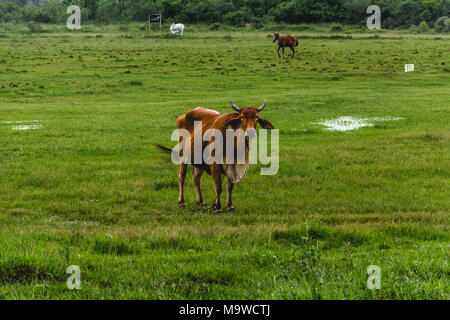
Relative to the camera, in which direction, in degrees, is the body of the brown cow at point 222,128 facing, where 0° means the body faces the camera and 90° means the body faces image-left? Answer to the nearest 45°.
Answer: approximately 315°
